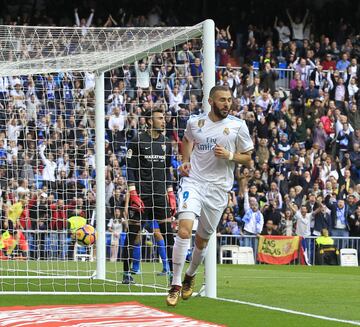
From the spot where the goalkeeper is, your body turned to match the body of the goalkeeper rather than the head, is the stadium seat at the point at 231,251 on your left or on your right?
on your left

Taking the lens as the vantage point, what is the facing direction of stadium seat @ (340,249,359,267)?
facing the viewer

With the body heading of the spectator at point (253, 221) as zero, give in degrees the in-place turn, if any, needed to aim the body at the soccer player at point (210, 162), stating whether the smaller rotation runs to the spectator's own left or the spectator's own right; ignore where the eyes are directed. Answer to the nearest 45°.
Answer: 0° — they already face them

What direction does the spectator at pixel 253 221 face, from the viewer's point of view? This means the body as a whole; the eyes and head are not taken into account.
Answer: toward the camera

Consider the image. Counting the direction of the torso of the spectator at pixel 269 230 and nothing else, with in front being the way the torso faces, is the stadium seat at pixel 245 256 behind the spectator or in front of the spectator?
in front

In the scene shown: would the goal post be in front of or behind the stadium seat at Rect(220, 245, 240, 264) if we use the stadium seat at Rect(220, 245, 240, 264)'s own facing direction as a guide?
in front

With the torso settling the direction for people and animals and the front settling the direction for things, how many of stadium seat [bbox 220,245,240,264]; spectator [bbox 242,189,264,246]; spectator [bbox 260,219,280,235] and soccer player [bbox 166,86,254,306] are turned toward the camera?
4

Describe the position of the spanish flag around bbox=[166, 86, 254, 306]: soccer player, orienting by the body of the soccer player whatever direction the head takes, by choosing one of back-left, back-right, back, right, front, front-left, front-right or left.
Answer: back

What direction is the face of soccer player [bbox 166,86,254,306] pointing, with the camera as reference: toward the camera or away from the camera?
toward the camera

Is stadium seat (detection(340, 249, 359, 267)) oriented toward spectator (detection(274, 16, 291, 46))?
no

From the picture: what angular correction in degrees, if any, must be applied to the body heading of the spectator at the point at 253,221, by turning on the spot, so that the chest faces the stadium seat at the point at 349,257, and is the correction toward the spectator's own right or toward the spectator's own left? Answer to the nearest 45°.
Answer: approximately 90° to the spectator's own left

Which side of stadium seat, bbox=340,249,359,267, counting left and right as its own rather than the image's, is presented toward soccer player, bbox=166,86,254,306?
front

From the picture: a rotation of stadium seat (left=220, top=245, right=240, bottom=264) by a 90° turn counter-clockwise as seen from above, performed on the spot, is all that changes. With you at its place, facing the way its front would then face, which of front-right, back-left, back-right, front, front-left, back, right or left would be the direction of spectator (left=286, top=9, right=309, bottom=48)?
left

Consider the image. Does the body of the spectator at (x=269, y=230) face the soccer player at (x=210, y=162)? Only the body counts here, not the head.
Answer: yes

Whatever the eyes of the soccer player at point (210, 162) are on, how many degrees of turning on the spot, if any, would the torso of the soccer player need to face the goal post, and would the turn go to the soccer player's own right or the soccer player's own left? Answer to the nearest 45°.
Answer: approximately 135° to the soccer player's own right
